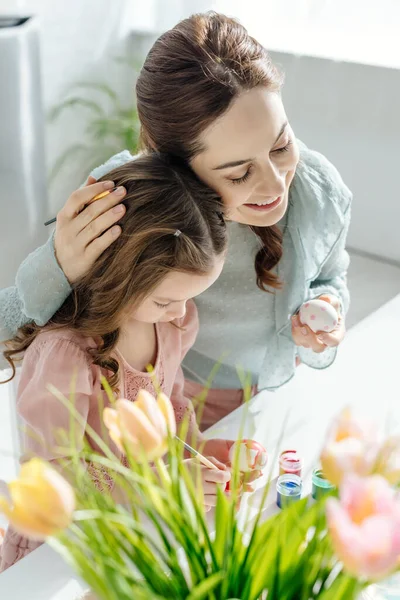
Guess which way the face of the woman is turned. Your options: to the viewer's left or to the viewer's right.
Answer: to the viewer's right

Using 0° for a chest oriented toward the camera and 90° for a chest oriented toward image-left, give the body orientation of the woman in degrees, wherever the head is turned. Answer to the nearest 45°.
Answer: approximately 0°

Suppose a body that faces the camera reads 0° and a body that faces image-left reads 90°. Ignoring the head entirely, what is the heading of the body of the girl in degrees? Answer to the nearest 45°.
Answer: approximately 315°
